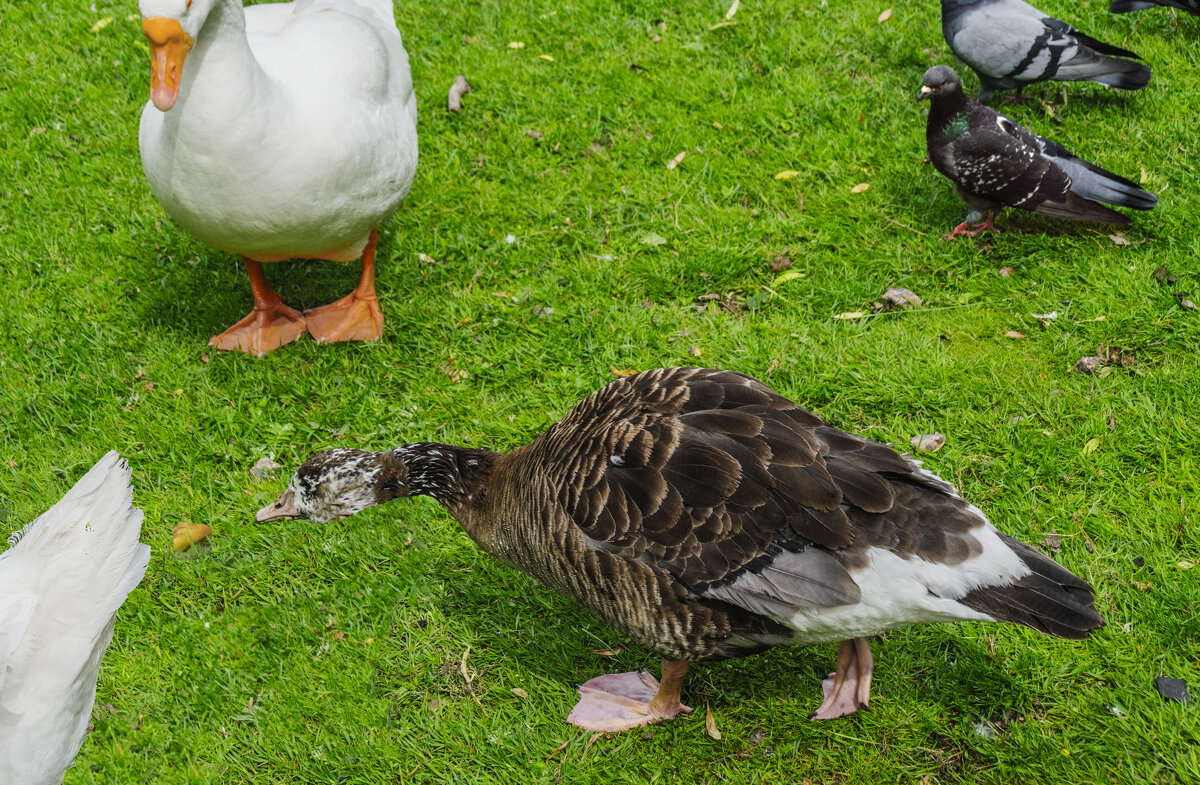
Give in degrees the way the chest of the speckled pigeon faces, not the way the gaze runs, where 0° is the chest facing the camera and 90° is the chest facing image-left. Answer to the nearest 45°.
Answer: approximately 90°

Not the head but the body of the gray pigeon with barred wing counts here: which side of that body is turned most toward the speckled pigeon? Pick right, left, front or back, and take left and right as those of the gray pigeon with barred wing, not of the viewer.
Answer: left

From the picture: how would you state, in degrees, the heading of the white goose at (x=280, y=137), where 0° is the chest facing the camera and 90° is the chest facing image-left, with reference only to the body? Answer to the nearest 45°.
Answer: approximately 45°

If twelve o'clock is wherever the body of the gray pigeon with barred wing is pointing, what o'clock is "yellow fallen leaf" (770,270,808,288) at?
The yellow fallen leaf is roughly at 10 o'clock from the gray pigeon with barred wing.

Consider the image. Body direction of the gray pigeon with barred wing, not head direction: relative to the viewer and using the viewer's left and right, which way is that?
facing to the left of the viewer

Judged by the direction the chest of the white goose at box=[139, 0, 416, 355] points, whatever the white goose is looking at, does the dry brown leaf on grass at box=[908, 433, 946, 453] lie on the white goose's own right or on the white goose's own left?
on the white goose's own left

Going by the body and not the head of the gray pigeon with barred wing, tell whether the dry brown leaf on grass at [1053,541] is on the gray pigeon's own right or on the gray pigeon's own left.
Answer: on the gray pigeon's own left

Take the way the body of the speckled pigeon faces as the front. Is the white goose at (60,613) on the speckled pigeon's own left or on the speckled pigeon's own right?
on the speckled pigeon's own left

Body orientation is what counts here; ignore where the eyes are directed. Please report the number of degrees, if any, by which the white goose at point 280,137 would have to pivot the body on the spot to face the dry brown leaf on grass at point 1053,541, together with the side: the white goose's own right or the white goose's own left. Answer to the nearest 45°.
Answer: approximately 90° to the white goose's own left

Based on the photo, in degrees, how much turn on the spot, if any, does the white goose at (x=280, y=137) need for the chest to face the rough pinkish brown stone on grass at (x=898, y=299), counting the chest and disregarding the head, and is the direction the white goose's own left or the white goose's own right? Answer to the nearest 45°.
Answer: approximately 135° to the white goose's own left

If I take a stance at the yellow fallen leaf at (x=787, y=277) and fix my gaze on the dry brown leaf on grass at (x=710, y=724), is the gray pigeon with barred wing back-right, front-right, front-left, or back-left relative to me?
back-left
